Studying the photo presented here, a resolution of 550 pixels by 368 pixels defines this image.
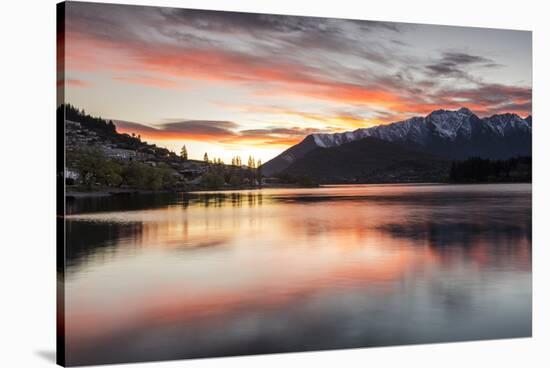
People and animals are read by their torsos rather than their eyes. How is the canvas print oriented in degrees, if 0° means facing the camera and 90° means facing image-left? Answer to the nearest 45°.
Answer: approximately 315°
